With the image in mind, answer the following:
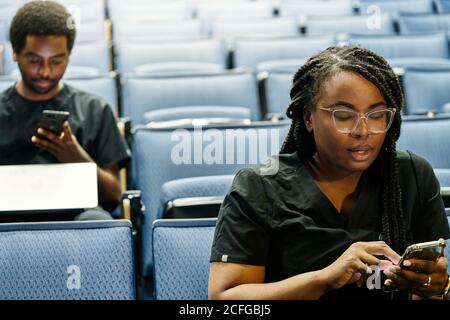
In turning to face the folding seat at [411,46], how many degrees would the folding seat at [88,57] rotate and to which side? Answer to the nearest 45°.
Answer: approximately 90° to its left

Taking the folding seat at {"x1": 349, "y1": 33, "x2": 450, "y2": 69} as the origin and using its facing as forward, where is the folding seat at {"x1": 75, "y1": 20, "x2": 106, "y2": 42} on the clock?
the folding seat at {"x1": 75, "y1": 20, "x2": 106, "y2": 42} is roughly at 3 o'clock from the folding seat at {"x1": 349, "y1": 33, "x2": 450, "y2": 69}.

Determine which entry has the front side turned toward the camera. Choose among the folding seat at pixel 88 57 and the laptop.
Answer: the folding seat

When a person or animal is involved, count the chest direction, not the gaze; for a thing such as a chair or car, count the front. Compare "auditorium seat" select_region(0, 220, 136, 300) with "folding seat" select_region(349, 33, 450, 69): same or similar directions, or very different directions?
same or similar directions

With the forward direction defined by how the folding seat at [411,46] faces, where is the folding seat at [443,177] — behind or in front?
in front

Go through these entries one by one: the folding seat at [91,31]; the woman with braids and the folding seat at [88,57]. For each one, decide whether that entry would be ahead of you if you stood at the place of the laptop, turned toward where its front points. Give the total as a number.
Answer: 2

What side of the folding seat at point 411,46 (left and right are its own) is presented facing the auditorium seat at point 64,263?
front

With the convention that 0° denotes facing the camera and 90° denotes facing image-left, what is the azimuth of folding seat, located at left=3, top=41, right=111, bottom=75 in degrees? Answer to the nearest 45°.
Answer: approximately 0°

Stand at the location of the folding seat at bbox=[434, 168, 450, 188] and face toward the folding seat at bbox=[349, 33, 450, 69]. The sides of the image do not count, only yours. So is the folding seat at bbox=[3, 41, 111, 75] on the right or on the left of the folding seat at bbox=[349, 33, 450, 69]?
left

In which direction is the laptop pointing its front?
away from the camera

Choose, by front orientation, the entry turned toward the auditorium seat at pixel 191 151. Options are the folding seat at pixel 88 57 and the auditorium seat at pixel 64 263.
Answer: the folding seat

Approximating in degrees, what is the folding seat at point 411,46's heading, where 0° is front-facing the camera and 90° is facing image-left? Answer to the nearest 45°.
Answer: approximately 0°

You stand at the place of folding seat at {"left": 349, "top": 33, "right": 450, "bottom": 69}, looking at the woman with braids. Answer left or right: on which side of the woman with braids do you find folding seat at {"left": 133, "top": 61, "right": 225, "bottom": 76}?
right
